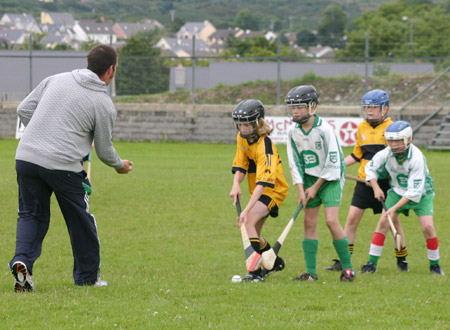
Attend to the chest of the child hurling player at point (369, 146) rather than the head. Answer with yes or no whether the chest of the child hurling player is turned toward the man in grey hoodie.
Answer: yes

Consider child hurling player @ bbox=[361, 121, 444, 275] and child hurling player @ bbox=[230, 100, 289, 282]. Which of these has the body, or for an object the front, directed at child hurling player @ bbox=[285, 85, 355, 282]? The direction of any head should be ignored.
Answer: child hurling player @ bbox=[361, 121, 444, 275]

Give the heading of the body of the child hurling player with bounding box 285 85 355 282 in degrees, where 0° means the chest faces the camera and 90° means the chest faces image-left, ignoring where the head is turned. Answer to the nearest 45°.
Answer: approximately 45°

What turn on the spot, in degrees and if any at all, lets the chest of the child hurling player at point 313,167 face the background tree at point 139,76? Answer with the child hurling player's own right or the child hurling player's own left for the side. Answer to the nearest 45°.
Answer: approximately 135° to the child hurling player's own right

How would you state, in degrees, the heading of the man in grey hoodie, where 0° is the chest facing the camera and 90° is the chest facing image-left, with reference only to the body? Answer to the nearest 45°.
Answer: approximately 225°

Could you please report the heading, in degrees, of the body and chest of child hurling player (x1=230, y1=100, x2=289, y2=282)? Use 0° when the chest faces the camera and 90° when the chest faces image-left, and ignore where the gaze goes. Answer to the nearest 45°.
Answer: approximately 45°

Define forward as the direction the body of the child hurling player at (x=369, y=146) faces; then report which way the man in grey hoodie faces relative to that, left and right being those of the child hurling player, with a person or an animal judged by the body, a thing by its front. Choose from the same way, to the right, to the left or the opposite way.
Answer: the opposite way

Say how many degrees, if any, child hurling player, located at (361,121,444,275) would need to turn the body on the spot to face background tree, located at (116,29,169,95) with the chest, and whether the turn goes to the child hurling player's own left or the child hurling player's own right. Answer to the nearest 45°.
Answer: approximately 90° to the child hurling player's own right
